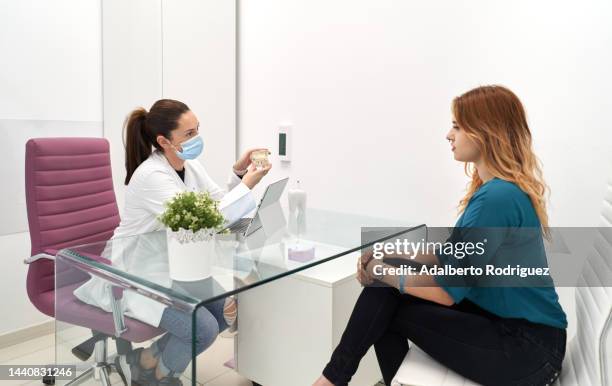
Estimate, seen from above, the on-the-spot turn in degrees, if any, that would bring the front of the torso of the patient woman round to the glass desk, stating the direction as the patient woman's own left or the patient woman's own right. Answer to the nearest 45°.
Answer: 0° — they already face it

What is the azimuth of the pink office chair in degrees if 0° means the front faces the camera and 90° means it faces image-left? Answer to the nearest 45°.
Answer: approximately 315°

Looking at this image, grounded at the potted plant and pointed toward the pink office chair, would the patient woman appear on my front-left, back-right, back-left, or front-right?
back-right

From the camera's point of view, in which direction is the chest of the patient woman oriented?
to the viewer's left

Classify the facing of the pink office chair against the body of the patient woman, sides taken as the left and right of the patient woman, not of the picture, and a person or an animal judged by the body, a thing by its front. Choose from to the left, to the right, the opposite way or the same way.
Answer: the opposite way

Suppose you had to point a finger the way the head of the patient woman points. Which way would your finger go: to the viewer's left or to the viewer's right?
to the viewer's left

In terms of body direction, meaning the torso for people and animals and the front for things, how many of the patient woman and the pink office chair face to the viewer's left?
1

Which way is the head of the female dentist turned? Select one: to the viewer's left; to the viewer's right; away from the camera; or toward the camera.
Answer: to the viewer's right

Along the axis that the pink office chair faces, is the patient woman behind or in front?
in front
